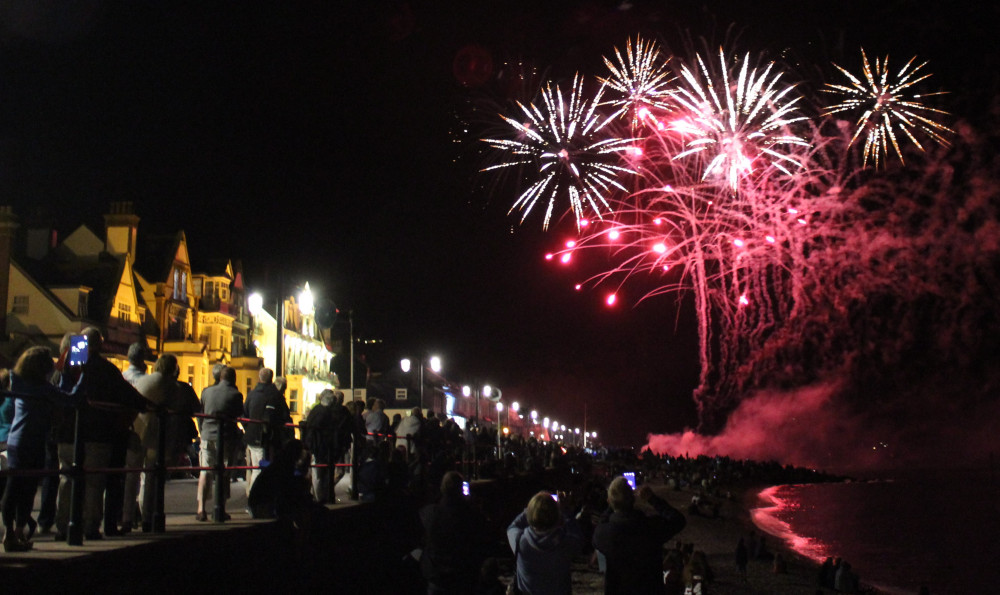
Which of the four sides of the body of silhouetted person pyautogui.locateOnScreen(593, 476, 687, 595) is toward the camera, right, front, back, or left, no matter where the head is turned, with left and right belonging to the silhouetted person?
back

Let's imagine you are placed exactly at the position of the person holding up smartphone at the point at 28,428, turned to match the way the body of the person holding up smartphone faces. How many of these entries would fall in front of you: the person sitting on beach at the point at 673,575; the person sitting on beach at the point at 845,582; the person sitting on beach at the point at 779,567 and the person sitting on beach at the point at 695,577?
4

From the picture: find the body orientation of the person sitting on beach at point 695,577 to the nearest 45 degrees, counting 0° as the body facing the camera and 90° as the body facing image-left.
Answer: approximately 180°

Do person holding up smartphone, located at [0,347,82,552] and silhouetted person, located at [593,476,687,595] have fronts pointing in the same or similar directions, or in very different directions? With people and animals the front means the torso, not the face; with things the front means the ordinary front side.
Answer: same or similar directions

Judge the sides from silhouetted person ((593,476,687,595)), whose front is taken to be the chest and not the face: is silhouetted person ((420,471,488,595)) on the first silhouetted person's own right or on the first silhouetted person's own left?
on the first silhouetted person's own left

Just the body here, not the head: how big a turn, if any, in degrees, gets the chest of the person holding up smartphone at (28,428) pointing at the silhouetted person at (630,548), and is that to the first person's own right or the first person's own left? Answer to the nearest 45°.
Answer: approximately 90° to the first person's own right

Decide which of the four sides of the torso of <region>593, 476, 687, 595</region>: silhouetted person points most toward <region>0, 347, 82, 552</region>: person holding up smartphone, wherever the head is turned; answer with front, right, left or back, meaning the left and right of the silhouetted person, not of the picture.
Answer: left

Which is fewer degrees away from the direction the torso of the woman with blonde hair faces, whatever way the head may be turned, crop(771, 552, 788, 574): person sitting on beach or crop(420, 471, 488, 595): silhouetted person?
the person sitting on beach

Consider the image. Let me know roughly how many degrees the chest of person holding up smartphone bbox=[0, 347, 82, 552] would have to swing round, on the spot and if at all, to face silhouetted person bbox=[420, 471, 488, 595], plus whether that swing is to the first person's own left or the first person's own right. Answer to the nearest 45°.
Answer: approximately 45° to the first person's own right

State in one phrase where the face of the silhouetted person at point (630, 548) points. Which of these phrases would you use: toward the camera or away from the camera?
away from the camera

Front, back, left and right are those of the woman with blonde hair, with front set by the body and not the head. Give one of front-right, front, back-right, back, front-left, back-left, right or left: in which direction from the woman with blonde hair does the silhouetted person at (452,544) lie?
front-left

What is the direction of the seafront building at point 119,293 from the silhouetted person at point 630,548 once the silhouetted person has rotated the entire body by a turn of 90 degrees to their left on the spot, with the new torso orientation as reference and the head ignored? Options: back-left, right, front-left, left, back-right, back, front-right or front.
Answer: front-right

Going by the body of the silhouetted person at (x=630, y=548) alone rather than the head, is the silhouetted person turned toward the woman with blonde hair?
no

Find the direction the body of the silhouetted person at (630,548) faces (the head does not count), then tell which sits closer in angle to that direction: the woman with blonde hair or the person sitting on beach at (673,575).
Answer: the person sitting on beach

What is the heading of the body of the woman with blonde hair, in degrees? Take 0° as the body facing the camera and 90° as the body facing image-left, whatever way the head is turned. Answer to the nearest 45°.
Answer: approximately 180°

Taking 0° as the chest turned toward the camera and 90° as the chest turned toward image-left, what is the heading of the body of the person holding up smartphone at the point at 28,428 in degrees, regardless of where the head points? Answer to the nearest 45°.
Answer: approximately 225°
